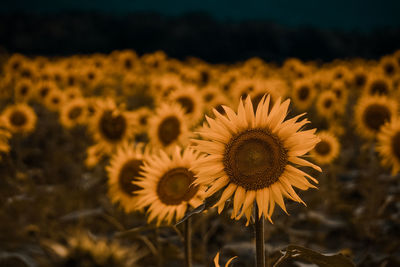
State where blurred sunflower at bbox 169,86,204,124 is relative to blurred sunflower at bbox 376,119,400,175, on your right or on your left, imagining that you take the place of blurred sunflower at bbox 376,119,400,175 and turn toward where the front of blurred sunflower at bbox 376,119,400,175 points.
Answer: on your right

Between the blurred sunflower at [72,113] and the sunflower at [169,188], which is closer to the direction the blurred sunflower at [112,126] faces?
the sunflower

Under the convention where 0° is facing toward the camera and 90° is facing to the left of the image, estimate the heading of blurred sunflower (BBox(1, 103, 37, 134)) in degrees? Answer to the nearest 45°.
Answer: approximately 0°

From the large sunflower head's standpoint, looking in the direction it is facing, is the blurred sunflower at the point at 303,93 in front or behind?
behind

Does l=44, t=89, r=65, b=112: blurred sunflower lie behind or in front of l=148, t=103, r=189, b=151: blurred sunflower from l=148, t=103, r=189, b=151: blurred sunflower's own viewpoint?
behind

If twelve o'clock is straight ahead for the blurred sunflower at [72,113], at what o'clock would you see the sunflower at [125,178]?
The sunflower is roughly at 12 o'clock from the blurred sunflower.

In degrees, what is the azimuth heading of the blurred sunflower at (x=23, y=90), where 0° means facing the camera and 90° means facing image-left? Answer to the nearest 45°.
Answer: approximately 0°
